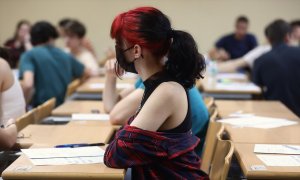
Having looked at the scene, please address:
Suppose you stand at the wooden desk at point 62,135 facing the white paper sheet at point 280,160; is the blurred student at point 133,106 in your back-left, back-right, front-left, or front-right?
front-left

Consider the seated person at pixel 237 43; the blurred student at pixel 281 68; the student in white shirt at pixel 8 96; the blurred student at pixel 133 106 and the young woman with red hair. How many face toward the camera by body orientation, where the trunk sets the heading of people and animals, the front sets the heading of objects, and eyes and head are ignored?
1

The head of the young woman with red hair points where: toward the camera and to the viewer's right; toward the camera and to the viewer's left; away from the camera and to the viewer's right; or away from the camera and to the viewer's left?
away from the camera and to the viewer's left

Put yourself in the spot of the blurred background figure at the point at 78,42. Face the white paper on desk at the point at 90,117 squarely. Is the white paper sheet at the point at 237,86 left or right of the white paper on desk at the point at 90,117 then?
left

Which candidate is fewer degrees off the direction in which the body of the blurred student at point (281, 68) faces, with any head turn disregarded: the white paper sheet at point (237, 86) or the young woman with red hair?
the white paper sheet
